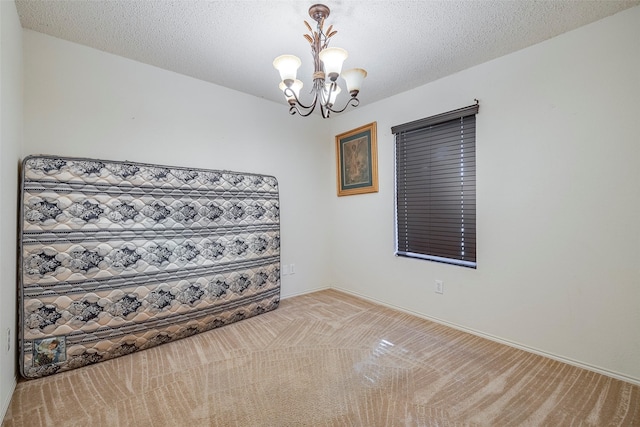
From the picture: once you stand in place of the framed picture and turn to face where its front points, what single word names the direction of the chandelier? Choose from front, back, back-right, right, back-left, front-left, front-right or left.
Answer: front-left

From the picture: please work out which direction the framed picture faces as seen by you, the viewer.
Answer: facing the viewer and to the left of the viewer

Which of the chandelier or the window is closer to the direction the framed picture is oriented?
the chandelier

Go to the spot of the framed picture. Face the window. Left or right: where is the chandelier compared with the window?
right

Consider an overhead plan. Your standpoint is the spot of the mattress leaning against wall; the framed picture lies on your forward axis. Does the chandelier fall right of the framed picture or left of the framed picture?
right

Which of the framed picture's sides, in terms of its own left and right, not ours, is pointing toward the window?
left

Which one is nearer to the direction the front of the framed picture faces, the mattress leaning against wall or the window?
the mattress leaning against wall

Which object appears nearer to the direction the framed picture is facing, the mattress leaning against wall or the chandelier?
the mattress leaning against wall

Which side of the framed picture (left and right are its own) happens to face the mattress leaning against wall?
front
